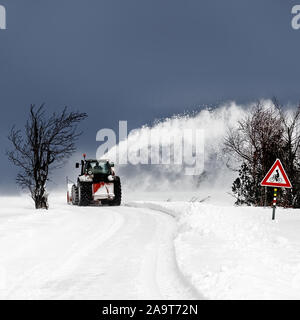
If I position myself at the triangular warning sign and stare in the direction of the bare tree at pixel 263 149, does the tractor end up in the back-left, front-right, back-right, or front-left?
front-left

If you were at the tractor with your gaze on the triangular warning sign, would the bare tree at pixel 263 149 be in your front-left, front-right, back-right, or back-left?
front-left

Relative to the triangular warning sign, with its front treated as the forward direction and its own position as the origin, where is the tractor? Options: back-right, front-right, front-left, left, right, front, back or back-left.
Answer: back-right

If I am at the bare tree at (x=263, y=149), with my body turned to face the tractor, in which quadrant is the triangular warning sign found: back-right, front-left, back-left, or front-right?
front-left

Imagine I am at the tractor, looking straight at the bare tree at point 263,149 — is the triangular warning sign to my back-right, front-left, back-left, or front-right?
front-right

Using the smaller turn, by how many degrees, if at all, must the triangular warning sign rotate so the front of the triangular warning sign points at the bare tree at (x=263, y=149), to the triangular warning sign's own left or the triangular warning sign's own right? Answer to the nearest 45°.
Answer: approximately 180°

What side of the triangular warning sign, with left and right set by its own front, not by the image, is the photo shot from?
front
